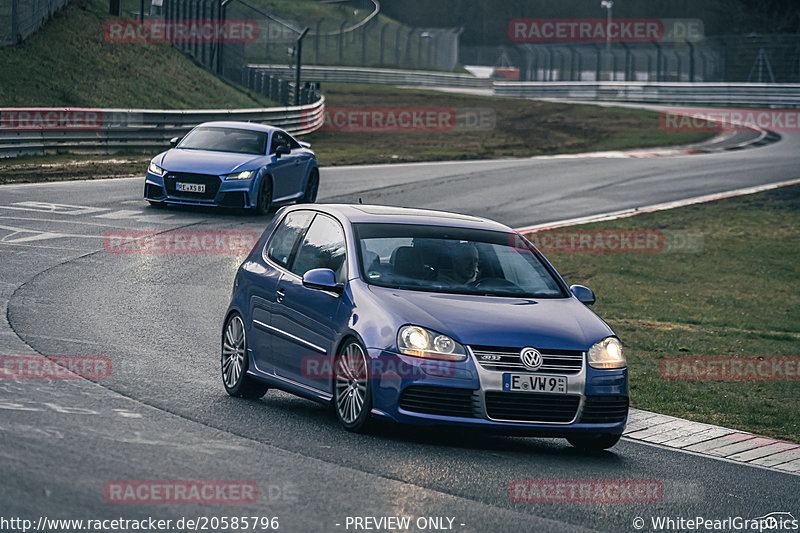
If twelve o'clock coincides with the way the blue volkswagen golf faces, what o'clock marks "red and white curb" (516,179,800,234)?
The red and white curb is roughly at 8 o'clock from the blue volkswagen golf.

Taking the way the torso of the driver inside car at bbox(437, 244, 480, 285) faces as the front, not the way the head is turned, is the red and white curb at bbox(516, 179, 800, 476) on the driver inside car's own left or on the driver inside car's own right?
on the driver inside car's own left

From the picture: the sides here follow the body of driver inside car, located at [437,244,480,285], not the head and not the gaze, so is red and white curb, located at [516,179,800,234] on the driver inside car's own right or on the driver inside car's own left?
on the driver inside car's own left

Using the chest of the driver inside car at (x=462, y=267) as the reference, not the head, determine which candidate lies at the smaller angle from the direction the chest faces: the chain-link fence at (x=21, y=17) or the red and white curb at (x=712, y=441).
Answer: the red and white curb

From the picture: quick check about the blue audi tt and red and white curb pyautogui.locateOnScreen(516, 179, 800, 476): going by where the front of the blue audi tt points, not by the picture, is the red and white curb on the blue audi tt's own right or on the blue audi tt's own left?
on the blue audi tt's own left

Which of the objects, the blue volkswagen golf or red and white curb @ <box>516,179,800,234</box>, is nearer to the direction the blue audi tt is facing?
the blue volkswagen golf

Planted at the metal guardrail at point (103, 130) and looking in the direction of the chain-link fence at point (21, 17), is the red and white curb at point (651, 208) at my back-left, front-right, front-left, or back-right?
back-right
